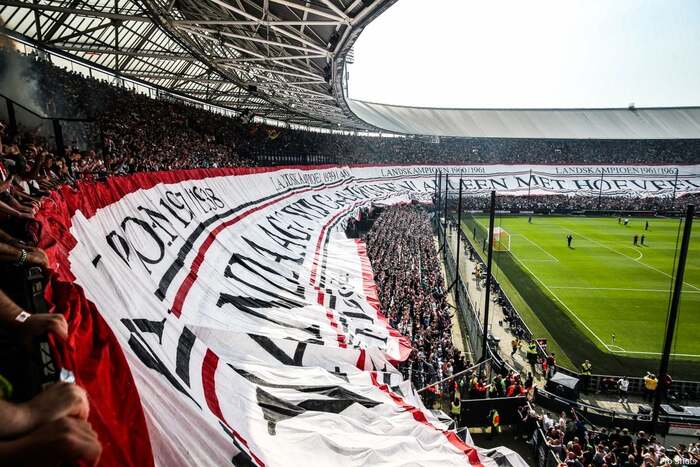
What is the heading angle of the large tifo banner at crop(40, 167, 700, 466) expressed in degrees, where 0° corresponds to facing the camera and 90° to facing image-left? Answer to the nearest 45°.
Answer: approximately 315°
